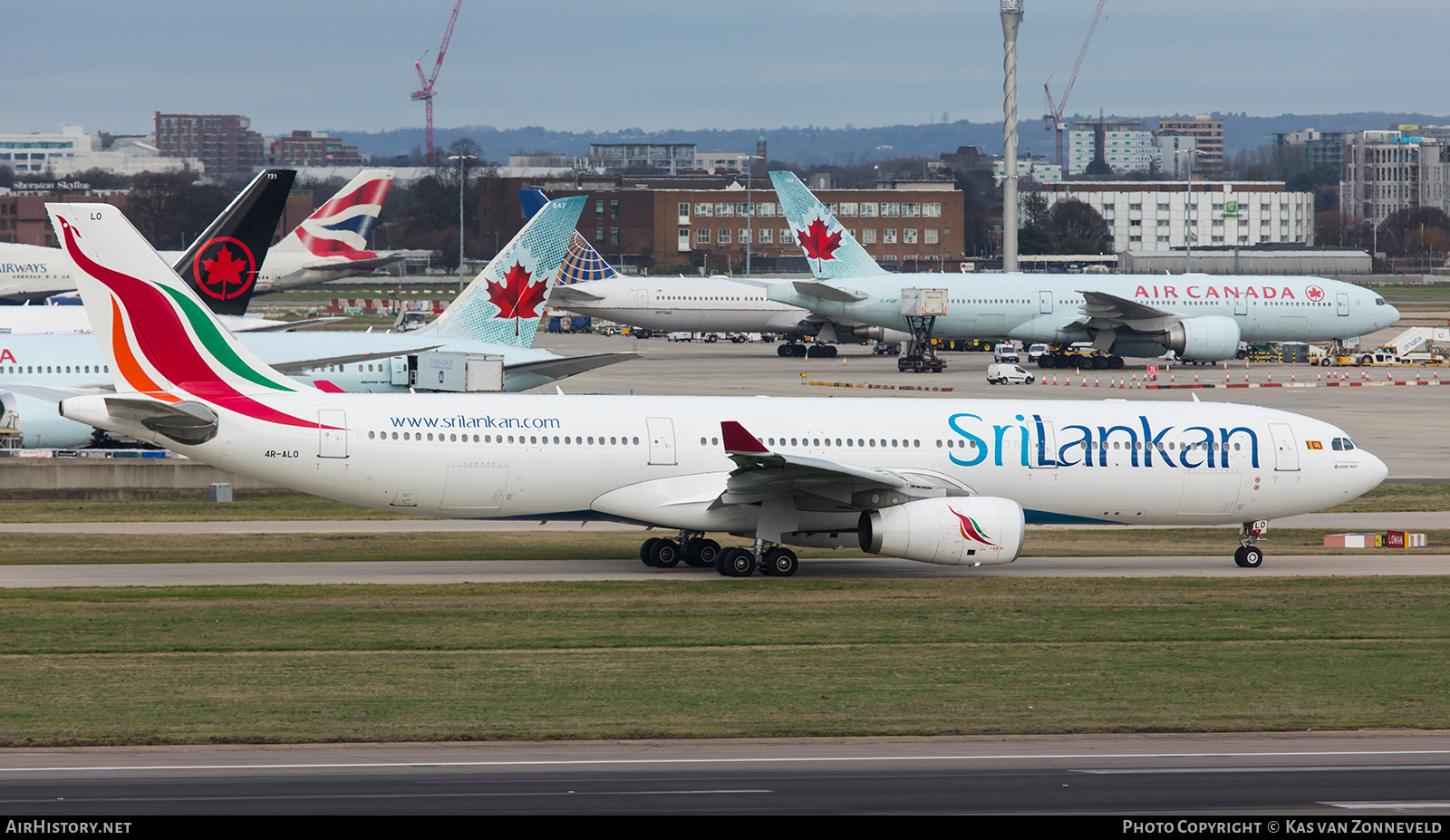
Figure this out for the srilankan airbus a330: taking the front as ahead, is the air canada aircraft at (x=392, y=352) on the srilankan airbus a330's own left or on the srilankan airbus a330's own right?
on the srilankan airbus a330's own left

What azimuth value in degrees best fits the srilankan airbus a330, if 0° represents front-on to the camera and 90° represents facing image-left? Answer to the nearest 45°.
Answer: approximately 270°
